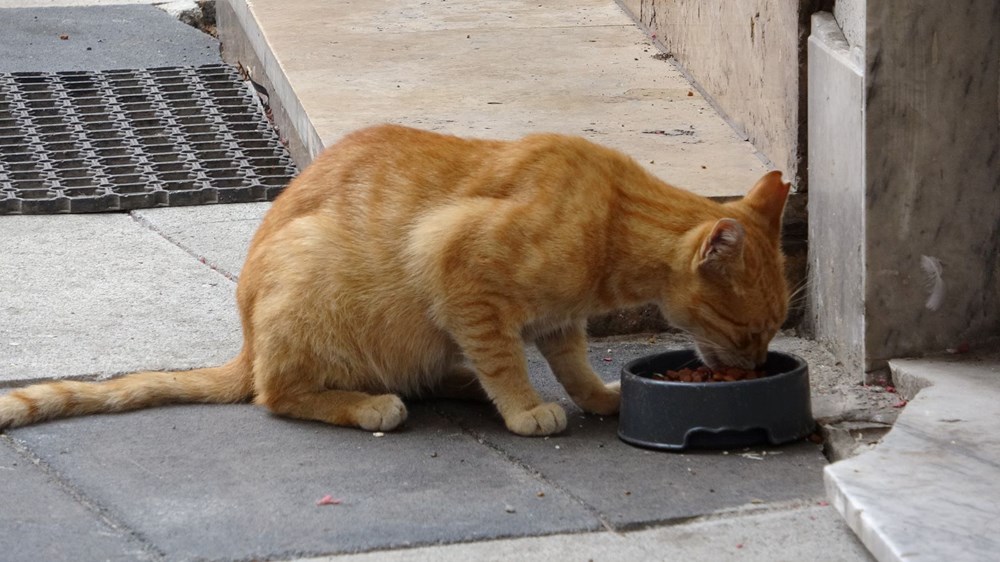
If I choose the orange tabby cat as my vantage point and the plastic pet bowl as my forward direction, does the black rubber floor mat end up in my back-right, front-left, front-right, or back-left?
back-left

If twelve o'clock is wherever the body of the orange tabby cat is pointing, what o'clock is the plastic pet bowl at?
The plastic pet bowl is roughly at 1 o'clock from the orange tabby cat.

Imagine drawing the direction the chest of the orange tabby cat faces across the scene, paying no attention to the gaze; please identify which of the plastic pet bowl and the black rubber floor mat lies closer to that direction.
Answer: the plastic pet bowl

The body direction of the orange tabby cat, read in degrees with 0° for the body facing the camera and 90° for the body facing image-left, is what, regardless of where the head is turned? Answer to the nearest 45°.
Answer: approximately 270°

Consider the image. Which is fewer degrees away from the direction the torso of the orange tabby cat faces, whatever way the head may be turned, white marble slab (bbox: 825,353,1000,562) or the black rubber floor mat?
the white marble slab

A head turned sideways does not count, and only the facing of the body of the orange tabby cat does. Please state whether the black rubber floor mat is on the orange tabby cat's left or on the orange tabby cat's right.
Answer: on the orange tabby cat's left
